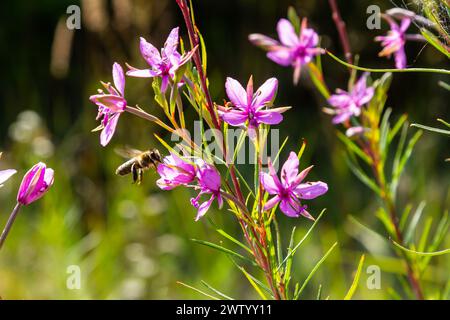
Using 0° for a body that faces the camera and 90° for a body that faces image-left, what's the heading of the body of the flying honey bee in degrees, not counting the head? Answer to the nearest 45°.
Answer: approximately 270°
